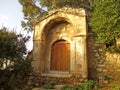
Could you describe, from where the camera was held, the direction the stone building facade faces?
facing the viewer and to the left of the viewer
